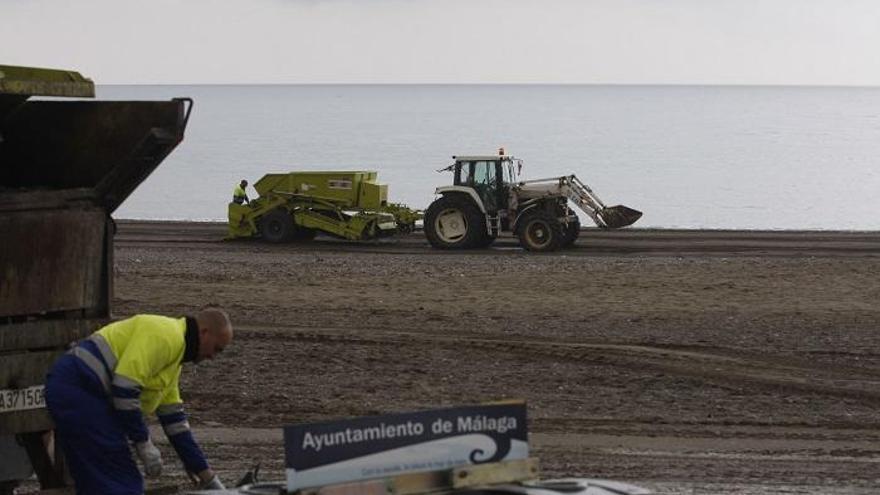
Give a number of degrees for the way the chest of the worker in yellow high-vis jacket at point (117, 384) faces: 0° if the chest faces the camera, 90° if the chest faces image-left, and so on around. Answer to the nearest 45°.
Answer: approximately 270°

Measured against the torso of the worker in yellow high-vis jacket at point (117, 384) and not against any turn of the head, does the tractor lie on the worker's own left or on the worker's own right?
on the worker's own left

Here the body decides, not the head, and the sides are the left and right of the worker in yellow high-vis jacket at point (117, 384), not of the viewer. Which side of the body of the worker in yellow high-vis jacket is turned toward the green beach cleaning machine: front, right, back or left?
left
